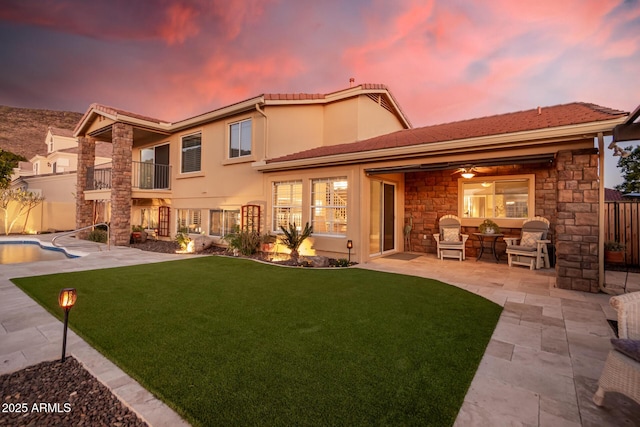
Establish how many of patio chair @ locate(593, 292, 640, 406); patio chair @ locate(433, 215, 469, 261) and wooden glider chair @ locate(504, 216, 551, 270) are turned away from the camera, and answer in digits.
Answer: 0

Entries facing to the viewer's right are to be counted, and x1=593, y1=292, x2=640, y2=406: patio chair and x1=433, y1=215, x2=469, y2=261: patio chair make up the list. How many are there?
0

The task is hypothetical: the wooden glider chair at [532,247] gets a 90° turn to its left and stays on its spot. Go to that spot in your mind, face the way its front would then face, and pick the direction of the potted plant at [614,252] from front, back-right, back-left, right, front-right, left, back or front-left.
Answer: front-left

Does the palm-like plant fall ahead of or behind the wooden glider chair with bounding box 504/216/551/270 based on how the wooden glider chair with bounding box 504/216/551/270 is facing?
ahead

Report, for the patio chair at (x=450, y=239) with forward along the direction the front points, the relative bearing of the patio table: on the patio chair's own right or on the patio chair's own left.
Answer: on the patio chair's own left

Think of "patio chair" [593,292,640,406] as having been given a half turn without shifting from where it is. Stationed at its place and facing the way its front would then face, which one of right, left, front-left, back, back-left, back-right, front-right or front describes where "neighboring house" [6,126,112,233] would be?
back-left

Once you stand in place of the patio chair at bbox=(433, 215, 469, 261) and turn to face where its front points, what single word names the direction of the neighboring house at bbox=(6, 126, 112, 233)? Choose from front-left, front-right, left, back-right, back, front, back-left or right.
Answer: right

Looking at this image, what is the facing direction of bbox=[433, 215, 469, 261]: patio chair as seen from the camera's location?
facing the viewer

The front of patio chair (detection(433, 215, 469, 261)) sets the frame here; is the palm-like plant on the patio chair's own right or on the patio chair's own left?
on the patio chair's own right

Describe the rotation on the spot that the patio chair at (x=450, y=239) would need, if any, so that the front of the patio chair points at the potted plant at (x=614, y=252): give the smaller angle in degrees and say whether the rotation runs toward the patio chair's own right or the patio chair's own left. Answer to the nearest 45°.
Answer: approximately 90° to the patio chair's own left

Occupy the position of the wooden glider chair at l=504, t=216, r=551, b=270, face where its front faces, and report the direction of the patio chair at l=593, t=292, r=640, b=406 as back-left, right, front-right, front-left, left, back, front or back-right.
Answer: front-left

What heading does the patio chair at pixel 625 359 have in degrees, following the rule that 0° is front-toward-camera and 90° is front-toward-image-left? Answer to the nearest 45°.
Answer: approximately 45°

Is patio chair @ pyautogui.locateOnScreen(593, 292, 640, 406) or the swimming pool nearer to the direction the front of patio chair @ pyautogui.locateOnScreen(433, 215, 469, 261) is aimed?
the patio chair

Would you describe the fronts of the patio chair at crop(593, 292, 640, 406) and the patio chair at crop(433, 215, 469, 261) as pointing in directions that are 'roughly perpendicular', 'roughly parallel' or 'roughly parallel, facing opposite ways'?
roughly perpendicular

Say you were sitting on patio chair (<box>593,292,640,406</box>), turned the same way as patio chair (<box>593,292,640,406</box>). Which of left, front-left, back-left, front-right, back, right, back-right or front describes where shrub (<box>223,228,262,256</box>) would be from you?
front-right

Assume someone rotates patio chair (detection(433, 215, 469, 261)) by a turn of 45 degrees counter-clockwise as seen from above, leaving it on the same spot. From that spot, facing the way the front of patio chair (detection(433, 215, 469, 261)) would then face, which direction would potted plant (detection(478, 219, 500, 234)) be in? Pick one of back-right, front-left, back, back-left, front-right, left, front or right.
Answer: front-left

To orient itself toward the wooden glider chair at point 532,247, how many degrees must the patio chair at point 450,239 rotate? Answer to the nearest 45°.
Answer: approximately 90° to its left

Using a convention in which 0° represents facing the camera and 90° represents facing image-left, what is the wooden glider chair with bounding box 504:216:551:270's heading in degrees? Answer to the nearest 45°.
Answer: approximately 45°
